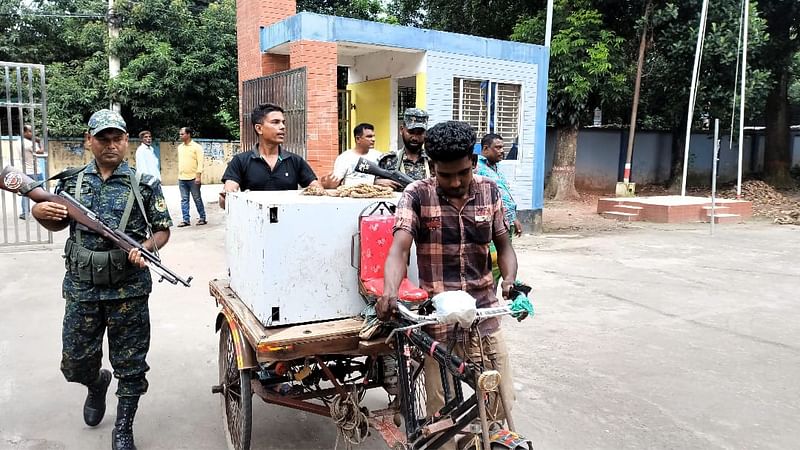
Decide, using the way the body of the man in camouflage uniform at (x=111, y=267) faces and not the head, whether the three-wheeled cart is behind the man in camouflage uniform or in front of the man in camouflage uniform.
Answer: in front

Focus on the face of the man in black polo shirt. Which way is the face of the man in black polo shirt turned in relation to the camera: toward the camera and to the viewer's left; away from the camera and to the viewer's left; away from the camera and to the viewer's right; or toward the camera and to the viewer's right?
toward the camera and to the viewer's right

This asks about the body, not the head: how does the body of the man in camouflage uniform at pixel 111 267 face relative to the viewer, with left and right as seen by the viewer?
facing the viewer

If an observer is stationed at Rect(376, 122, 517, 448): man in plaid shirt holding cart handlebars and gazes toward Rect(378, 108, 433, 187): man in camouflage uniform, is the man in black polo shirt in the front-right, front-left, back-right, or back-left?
front-left

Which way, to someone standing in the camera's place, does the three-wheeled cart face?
facing the viewer and to the right of the viewer

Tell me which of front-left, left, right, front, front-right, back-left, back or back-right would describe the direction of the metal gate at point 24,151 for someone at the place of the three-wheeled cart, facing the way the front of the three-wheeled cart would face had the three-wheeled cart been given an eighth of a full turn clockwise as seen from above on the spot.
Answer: back-right

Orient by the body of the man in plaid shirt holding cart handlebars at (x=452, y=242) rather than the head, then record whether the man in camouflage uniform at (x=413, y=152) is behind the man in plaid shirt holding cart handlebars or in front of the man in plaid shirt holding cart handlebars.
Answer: behind

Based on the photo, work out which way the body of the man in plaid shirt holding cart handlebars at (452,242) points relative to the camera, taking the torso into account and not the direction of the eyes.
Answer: toward the camera

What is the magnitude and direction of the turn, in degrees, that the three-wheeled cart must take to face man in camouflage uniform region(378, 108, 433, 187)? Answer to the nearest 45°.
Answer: approximately 135° to its left

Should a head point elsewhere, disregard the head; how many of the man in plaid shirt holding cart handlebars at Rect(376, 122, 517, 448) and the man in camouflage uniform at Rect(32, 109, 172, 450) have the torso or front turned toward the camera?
2

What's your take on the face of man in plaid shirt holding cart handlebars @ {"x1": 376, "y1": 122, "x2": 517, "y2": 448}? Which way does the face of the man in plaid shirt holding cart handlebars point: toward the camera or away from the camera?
toward the camera

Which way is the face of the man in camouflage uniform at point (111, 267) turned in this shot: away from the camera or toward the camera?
toward the camera

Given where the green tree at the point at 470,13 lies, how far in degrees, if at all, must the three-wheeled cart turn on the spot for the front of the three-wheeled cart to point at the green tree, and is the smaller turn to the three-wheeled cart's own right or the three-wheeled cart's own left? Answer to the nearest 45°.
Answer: approximately 135° to the three-wheeled cart's own left

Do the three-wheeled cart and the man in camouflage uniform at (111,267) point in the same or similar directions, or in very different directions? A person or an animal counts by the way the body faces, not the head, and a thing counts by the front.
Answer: same or similar directions
